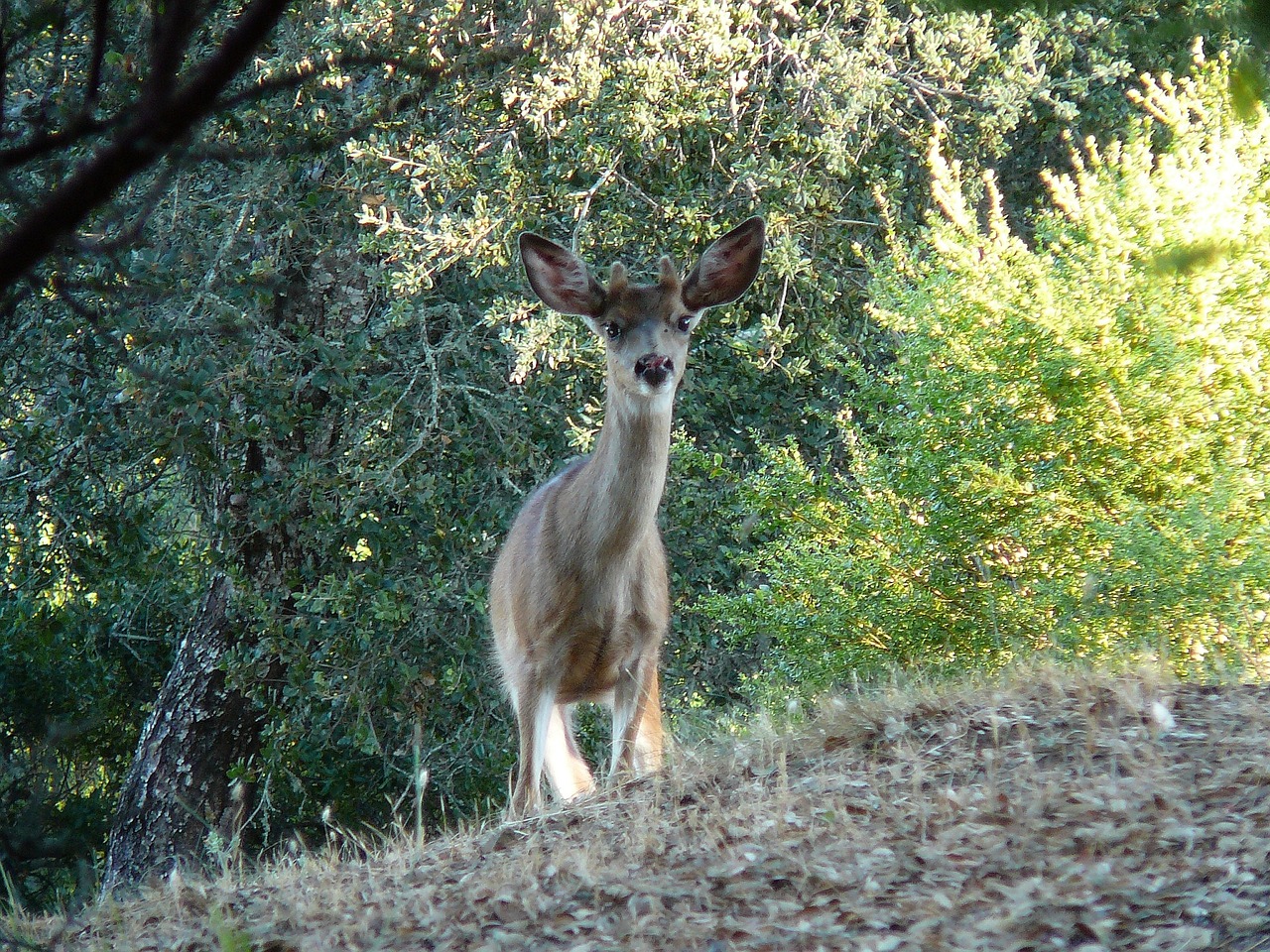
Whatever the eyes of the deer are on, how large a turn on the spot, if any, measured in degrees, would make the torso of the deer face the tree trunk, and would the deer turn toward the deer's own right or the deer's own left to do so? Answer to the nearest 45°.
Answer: approximately 135° to the deer's own right

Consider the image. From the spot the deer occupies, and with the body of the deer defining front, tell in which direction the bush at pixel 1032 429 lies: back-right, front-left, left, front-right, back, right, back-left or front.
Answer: back-left

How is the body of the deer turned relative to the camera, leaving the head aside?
toward the camera

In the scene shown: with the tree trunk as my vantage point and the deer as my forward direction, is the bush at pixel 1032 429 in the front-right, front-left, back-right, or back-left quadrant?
front-left
